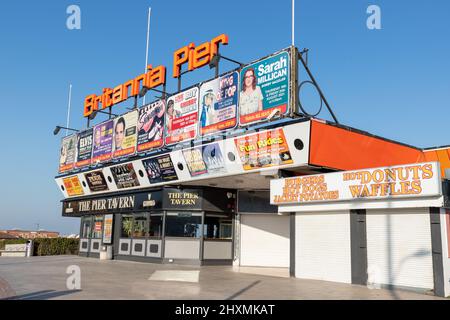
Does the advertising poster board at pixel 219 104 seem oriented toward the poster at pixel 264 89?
no

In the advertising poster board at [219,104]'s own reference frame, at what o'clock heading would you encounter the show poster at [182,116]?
The show poster is roughly at 3 o'clock from the advertising poster board.

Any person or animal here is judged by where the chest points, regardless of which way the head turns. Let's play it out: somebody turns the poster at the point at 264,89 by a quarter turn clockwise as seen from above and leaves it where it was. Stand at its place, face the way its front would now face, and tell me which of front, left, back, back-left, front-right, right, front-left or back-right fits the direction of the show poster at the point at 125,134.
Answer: front

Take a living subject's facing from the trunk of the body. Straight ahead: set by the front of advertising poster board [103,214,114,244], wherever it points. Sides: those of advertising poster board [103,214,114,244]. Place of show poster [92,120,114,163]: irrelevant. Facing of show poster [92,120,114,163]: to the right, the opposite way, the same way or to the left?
the same way

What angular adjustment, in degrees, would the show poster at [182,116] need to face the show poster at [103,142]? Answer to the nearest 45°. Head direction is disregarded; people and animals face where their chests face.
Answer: approximately 90° to its right

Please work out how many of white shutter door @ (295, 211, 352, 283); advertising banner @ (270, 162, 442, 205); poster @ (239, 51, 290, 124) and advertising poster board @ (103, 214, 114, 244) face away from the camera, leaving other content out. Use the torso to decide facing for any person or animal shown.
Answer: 0

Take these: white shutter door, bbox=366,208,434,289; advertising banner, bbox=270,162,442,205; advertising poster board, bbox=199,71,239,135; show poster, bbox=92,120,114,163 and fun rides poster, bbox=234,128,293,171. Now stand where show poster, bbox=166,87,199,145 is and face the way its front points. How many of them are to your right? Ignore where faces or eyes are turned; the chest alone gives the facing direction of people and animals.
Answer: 1

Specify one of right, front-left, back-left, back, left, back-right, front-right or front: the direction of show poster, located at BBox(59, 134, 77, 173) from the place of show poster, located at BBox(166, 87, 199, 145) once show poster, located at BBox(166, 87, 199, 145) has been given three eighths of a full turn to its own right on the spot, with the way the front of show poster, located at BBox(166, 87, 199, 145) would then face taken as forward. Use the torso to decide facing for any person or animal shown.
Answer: front-left

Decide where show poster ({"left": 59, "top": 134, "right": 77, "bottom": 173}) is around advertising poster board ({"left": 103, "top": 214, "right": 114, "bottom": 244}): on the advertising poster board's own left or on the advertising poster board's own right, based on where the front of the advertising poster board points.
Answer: on the advertising poster board's own right

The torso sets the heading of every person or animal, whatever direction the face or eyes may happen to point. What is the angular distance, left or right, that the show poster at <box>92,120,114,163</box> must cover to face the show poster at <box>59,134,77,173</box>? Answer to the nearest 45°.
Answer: approximately 90° to its right

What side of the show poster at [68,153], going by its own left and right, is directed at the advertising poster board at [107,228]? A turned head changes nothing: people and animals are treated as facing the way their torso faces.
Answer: left

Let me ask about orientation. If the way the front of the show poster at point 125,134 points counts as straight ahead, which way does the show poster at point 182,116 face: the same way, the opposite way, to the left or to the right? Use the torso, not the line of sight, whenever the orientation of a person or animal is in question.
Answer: the same way

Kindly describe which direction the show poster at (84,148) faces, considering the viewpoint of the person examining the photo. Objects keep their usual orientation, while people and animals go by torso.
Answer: facing the viewer and to the left of the viewer

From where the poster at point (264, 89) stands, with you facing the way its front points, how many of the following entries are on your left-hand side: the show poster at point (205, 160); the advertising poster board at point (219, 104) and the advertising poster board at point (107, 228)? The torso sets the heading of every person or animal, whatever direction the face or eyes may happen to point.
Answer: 0

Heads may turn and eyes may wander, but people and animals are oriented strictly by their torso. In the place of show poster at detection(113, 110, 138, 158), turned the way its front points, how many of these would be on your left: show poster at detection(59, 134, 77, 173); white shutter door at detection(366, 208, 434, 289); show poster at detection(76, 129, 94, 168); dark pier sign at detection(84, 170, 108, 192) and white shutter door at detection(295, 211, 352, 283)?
2

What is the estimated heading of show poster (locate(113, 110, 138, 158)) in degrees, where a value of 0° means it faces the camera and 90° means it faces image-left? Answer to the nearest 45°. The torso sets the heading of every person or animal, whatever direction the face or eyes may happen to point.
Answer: approximately 45°

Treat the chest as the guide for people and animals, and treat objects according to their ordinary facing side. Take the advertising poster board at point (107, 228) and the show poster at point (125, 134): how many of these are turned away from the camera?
0

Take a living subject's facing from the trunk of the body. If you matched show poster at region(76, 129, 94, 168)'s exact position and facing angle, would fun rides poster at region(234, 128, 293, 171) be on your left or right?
on your left

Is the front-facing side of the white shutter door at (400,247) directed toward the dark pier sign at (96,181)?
no

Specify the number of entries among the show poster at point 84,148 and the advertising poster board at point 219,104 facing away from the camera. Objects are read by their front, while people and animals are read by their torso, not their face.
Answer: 0
